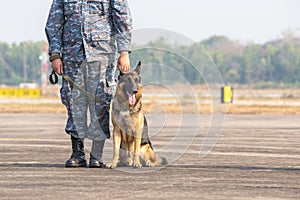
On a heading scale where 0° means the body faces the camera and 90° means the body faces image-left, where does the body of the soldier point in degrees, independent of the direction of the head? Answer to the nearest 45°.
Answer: approximately 0°
